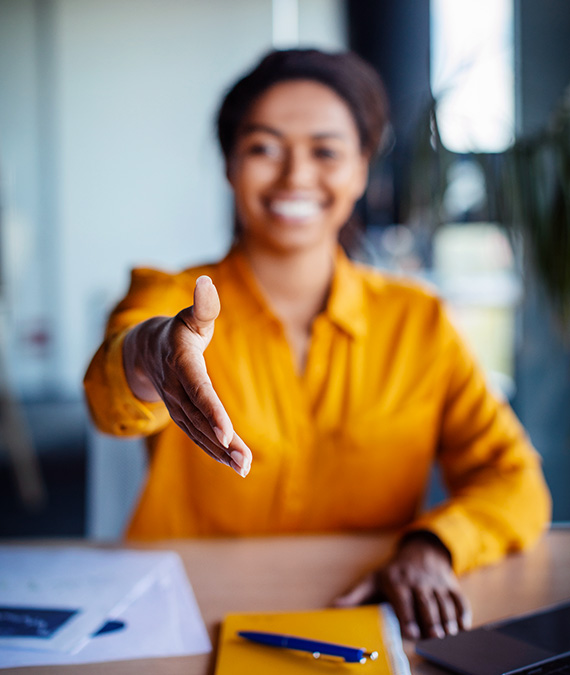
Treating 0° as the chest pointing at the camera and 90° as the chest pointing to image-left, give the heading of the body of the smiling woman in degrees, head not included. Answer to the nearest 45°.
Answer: approximately 0°

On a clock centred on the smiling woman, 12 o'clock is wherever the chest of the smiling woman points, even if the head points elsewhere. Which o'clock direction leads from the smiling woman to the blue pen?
The blue pen is roughly at 12 o'clock from the smiling woman.
